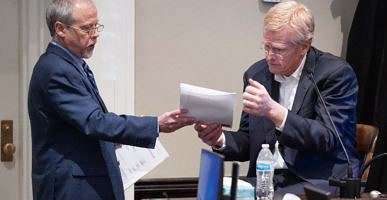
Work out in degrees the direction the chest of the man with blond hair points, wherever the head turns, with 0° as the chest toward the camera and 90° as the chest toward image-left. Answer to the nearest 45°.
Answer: approximately 45°

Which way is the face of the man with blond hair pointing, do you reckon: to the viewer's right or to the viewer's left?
to the viewer's left
